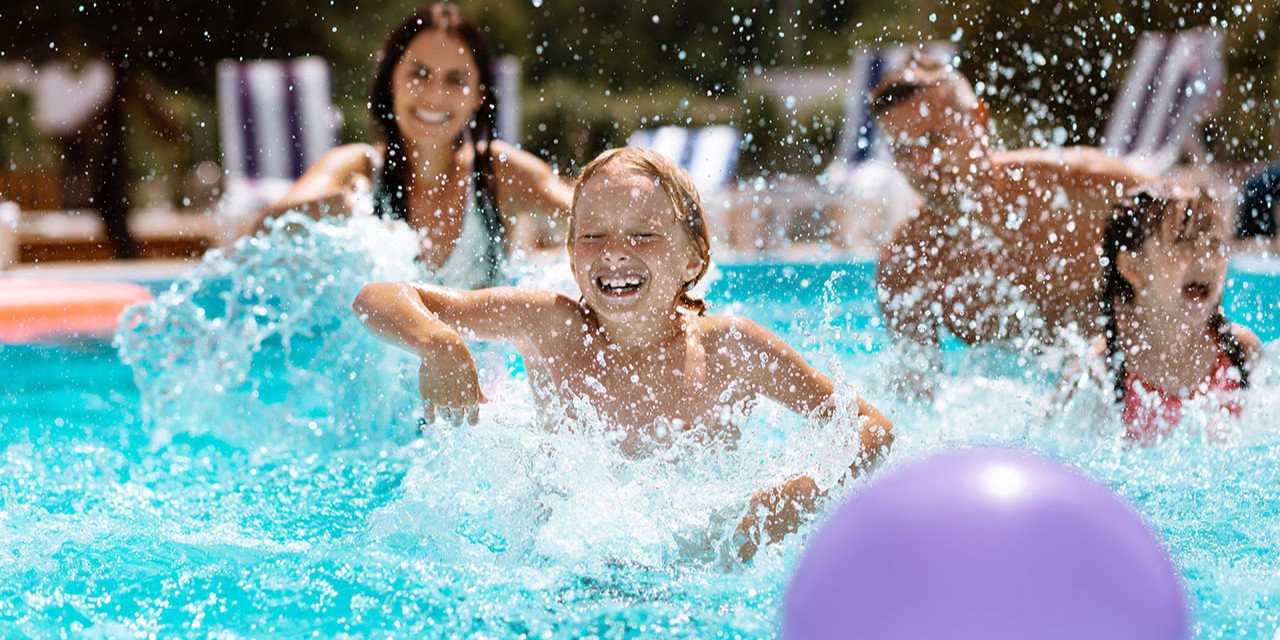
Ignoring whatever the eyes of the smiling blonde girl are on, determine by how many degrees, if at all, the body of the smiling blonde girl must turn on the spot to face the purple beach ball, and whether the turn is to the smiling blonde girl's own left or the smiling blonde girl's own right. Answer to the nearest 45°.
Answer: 0° — they already face it

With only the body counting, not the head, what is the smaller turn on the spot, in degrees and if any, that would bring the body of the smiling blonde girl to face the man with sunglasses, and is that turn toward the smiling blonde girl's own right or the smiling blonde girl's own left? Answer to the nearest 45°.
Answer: approximately 135° to the smiling blonde girl's own left

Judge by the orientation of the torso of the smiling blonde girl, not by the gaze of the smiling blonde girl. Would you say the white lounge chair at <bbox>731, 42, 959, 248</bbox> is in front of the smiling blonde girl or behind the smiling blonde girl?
behind

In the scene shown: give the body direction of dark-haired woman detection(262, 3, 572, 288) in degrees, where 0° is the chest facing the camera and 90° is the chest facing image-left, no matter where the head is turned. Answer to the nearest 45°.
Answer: approximately 0°

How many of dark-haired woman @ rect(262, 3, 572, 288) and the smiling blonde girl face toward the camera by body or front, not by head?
2
